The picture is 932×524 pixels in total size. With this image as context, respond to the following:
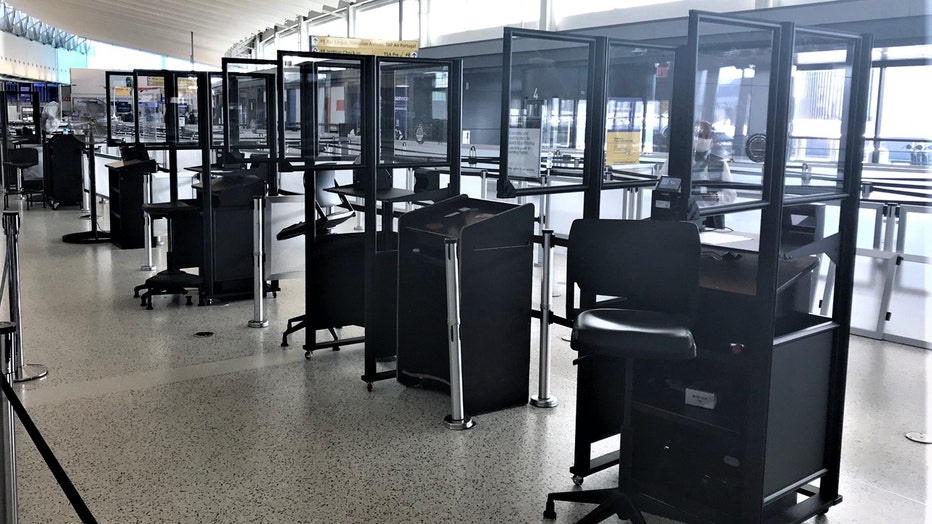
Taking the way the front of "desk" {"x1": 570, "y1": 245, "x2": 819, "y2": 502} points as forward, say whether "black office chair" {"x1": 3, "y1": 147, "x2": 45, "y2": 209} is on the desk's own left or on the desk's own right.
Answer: on the desk's own right

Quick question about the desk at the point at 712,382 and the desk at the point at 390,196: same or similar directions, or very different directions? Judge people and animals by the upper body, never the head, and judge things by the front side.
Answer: same or similar directions

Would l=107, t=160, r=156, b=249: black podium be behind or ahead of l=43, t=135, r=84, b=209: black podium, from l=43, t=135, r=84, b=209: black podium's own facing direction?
ahead

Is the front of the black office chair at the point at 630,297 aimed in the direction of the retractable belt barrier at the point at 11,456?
no

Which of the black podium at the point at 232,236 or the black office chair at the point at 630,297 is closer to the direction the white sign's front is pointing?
the black office chair

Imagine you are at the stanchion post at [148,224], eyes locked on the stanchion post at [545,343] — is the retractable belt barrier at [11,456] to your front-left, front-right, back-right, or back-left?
front-right

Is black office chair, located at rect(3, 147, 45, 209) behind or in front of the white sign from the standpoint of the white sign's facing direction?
behind

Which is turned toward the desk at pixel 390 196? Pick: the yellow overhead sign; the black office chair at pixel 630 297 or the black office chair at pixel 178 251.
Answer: the yellow overhead sign

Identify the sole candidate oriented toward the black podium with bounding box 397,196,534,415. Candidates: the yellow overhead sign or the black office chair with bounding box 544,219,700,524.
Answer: the yellow overhead sign

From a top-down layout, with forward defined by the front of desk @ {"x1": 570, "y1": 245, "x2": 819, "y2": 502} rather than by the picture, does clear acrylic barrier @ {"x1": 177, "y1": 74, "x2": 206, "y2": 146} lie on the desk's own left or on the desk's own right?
on the desk's own right

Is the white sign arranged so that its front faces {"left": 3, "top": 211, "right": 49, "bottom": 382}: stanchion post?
no

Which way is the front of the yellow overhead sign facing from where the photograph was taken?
facing the viewer

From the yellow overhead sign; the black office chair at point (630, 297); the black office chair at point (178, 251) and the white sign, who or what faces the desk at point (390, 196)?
the yellow overhead sign
